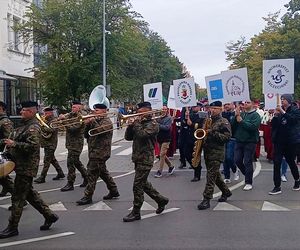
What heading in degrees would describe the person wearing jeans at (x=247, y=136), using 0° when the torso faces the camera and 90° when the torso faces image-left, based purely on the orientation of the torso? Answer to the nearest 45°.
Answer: approximately 45°

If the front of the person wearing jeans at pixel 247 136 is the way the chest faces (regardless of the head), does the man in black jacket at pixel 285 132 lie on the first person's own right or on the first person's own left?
on the first person's own left

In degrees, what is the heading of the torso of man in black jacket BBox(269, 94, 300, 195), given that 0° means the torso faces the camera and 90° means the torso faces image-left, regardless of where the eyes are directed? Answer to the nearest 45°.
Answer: approximately 45°

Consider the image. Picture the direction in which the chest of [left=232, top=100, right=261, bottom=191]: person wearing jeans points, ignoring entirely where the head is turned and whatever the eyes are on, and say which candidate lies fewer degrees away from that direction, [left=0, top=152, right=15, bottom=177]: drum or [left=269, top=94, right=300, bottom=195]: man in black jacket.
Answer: the drum

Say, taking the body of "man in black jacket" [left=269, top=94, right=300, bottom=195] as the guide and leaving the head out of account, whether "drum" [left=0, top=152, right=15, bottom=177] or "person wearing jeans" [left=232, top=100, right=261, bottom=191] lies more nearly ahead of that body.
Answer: the drum
